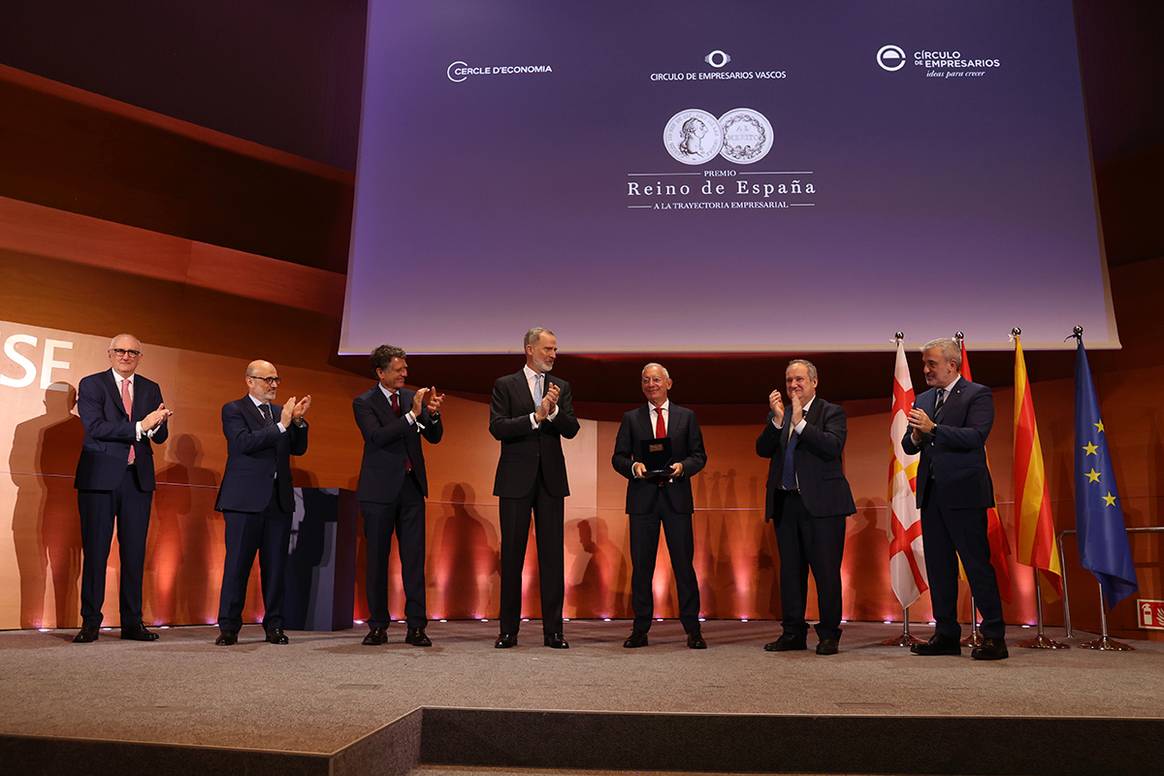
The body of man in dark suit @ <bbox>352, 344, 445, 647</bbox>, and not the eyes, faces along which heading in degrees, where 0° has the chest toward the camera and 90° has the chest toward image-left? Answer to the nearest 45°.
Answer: approximately 315°

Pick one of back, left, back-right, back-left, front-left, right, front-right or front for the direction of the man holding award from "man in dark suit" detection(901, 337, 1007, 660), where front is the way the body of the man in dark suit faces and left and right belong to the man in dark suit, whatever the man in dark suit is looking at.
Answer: front-right

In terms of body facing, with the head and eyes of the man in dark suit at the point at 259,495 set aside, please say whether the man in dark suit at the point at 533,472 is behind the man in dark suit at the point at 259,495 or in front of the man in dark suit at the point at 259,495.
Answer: in front

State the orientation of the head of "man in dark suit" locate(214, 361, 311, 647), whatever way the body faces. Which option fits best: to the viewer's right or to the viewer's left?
to the viewer's right

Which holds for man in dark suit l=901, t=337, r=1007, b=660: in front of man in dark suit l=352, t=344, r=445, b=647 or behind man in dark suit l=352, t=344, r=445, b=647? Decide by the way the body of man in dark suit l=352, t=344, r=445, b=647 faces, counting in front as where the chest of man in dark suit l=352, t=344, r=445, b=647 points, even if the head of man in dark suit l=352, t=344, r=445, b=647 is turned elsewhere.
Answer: in front

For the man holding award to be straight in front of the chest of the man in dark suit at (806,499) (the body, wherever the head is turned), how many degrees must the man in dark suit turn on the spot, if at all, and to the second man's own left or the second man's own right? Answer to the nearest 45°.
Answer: approximately 45° to the second man's own right

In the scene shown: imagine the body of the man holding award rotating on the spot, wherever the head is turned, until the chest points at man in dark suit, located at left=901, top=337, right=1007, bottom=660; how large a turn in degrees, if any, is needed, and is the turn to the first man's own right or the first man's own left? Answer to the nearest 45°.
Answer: approximately 90° to the first man's own left

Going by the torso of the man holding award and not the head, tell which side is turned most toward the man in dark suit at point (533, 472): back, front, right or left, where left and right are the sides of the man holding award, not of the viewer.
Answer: right

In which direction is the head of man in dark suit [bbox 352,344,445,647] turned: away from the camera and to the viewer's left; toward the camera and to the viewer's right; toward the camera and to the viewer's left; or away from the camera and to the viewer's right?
toward the camera and to the viewer's right

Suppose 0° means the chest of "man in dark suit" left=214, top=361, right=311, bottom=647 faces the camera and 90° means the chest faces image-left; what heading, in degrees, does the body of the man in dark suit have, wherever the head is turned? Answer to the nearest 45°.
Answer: approximately 315°
